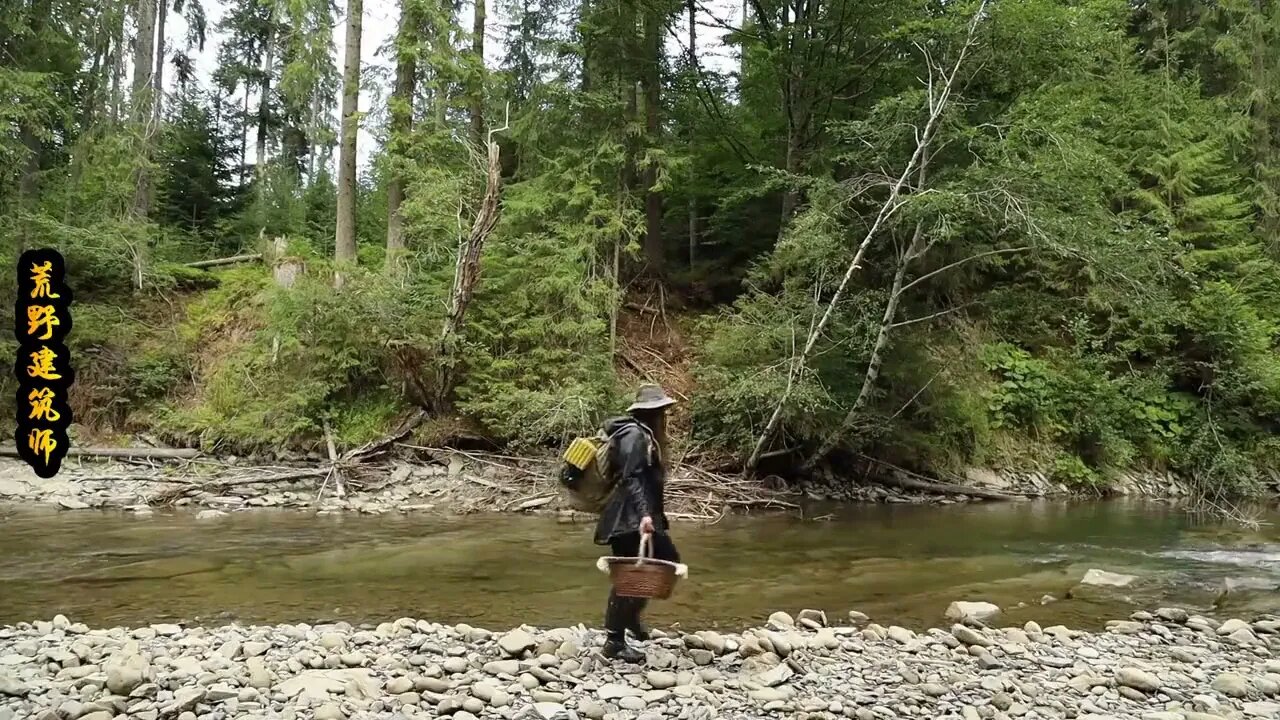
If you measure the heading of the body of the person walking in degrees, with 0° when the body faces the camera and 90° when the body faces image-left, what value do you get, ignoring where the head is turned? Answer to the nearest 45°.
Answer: approximately 270°

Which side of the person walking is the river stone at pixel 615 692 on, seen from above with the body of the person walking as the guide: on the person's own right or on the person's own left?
on the person's own right

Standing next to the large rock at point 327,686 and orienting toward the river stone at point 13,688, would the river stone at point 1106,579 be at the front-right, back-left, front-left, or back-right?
back-right

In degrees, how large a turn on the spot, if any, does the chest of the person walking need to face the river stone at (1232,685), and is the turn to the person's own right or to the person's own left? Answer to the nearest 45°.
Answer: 0° — they already face it

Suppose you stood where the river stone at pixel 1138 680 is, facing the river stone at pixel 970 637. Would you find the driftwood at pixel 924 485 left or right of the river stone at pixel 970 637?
right

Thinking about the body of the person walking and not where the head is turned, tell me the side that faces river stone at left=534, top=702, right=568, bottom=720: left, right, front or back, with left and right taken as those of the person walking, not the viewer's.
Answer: right

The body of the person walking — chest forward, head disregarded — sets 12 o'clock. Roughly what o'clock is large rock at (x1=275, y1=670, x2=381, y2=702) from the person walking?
The large rock is roughly at 5 o'clock from the person walking.

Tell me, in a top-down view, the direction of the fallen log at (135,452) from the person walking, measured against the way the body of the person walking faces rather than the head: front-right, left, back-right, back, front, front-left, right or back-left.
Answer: back-left
